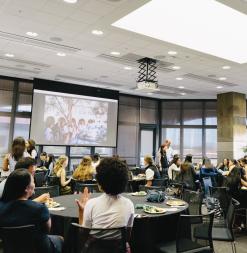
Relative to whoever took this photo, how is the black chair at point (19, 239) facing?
facing away from the viewer and to the right of the viewer

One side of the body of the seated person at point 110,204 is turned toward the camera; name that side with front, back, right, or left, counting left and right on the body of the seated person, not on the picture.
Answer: back

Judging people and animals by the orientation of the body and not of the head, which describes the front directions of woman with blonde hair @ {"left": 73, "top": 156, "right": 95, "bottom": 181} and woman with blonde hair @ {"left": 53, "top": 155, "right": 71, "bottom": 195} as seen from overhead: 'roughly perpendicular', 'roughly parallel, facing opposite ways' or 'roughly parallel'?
roughly perpendicular

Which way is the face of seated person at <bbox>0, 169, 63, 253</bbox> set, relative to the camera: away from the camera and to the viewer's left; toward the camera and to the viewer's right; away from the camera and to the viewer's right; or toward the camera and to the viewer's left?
away from the camera and to the viewer's right

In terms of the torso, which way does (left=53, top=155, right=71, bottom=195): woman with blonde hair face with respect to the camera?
to the viewer's right

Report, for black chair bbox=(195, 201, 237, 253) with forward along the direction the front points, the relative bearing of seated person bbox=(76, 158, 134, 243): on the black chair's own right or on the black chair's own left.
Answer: on the black chair's own left

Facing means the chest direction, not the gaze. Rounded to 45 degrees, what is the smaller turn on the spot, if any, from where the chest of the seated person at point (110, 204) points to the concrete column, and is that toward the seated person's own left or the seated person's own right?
approximately 45° to the seated person's own right

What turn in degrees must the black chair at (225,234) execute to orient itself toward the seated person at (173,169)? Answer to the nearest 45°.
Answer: approximately 90° to its right
